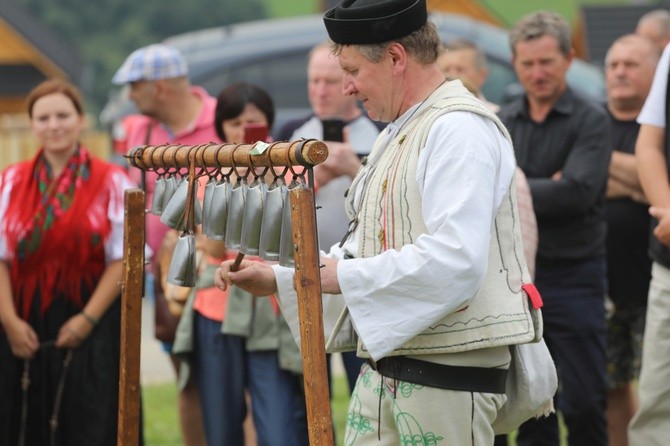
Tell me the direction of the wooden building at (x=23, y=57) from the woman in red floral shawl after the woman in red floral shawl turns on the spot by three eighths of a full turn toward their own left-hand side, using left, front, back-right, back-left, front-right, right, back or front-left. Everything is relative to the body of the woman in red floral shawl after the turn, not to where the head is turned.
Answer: front-left

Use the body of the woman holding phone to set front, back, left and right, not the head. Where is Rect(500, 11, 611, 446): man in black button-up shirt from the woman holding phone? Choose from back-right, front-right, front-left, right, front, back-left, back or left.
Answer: left

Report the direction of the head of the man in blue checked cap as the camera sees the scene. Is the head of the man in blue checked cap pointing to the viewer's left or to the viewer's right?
to the viewer's left

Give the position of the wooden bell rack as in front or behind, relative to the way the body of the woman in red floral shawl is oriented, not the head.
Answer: in front

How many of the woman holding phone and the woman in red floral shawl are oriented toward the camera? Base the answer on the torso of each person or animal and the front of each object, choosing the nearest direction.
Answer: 2

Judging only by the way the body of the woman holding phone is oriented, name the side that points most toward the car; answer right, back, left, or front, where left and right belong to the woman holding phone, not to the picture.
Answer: back

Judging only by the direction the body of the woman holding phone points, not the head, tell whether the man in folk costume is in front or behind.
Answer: in front

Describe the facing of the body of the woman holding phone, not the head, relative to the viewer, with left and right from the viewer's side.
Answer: facing the viewer

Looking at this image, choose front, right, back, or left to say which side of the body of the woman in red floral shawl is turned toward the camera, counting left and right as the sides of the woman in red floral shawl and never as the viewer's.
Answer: front

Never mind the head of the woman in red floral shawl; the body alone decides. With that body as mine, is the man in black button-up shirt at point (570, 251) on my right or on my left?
on my left
